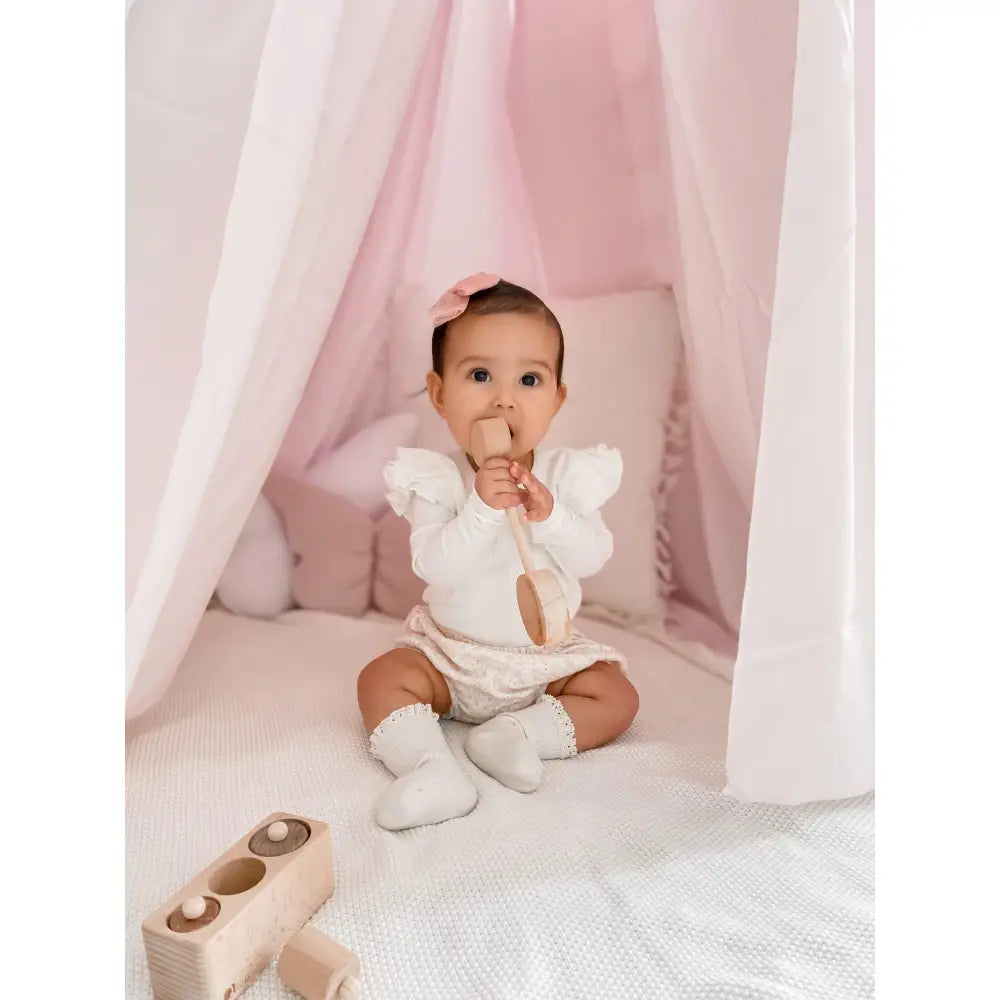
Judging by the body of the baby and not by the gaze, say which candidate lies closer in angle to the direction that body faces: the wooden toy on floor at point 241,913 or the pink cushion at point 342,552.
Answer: the wooden toy on floor

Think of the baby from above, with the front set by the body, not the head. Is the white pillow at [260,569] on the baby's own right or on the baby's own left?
on the baby's own right

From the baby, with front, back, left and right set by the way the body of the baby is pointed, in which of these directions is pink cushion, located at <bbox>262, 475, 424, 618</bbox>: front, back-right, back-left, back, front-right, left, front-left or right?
back-right

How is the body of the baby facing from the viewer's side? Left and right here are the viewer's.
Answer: facing the viewer

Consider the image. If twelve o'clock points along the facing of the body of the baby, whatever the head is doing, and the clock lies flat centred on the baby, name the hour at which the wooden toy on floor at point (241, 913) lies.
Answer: The wooden toy on floor is roughly at 1 o'clock from the baby.

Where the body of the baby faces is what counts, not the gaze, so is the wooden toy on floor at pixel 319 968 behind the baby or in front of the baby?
in front

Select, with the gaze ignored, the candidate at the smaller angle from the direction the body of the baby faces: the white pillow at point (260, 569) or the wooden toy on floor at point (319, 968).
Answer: the wooden toy on floor

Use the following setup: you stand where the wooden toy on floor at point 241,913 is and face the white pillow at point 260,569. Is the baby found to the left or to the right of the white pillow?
right

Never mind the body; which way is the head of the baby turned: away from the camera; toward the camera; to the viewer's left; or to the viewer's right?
toward the camera
